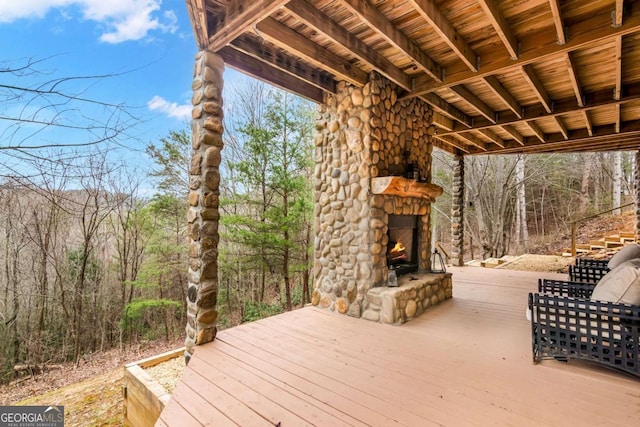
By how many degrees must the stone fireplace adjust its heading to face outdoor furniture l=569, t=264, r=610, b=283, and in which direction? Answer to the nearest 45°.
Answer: approximately 45° to its left

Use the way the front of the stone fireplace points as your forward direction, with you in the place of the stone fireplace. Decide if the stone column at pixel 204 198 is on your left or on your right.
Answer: on your right

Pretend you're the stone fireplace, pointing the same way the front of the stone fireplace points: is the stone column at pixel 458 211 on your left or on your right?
on your left

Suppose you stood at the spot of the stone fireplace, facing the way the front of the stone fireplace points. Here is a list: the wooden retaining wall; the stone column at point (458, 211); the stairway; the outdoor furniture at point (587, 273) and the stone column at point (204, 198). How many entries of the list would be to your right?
2

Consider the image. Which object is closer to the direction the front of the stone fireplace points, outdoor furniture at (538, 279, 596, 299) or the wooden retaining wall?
the outdoor furniture

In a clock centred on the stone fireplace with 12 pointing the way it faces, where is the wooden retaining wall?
The wooden retaining wall is roughly at 3 o'clock from the stone fireplace.

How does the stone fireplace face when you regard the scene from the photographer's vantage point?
facing the viewer and to the right of the viewer

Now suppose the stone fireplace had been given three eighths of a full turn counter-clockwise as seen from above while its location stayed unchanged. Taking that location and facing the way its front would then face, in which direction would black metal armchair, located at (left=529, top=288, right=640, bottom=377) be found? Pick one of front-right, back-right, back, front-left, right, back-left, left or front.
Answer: back-right

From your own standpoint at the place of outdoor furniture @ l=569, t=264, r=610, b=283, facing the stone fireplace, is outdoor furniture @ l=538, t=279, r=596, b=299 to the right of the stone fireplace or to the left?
left

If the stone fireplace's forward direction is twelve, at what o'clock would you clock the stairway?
The stairway is roughly at 9 o'clock from the stone fireplace.

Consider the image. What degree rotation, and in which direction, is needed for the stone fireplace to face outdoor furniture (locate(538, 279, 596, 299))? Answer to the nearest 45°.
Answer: approximately 45° to its left
